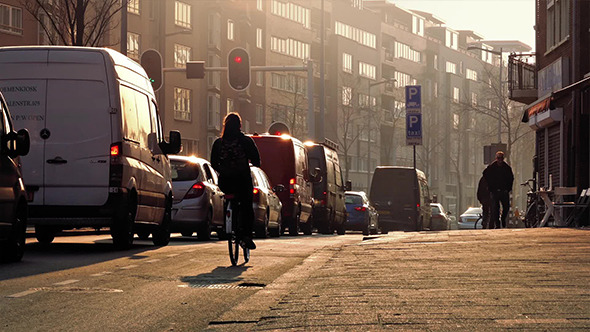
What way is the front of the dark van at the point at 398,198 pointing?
away from the camera

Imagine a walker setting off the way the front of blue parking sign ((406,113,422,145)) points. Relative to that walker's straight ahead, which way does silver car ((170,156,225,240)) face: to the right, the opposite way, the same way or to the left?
the opposite way

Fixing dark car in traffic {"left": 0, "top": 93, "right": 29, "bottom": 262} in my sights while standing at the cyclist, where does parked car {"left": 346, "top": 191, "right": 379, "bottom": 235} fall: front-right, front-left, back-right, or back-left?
back-right

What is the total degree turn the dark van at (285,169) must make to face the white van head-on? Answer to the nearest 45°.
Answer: approximately 180°

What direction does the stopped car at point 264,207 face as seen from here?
away from the camera

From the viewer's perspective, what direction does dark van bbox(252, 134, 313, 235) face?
away from the camera

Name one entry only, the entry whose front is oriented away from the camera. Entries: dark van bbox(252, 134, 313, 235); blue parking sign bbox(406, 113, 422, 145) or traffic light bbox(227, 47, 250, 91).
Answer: the dark van

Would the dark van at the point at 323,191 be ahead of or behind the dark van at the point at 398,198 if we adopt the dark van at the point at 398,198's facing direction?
behind

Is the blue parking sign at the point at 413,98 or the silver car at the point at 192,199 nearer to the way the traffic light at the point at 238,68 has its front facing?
the silver car

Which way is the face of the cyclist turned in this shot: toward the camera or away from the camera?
away from the camera
